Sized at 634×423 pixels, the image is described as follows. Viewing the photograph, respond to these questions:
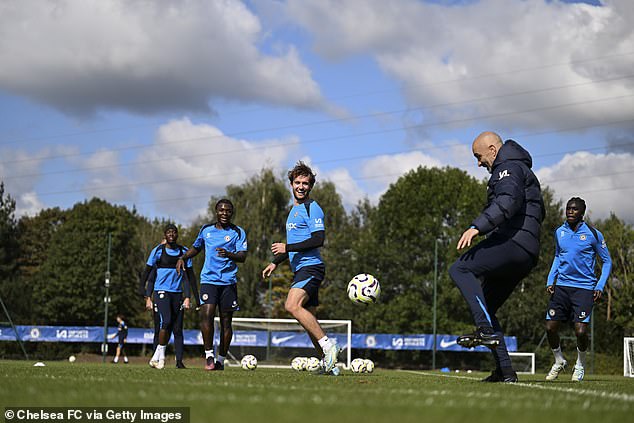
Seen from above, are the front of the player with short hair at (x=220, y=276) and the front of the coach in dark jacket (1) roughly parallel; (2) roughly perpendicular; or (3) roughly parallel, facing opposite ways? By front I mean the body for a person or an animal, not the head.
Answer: roughly perpendicular

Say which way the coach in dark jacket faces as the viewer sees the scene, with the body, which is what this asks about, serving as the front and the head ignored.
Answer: to the viewer's left

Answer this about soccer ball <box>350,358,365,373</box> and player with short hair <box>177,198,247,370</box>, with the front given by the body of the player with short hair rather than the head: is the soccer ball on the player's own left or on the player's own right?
on the player's own left

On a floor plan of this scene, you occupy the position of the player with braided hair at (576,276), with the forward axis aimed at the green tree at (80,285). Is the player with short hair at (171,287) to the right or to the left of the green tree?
left
